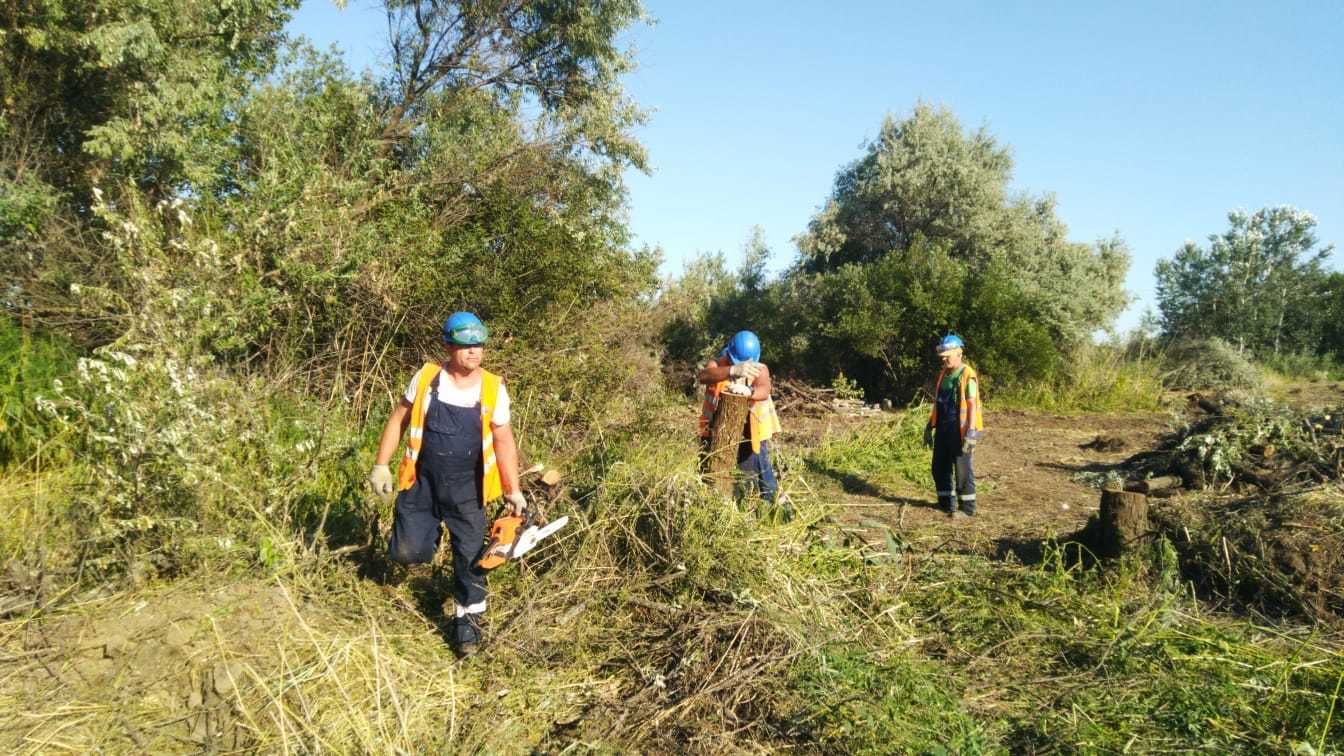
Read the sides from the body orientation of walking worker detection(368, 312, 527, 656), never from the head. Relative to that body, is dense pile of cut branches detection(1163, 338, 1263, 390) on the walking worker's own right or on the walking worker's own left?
on the walking worker's own left

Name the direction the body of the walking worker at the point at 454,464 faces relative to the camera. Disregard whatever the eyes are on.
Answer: toward the camera

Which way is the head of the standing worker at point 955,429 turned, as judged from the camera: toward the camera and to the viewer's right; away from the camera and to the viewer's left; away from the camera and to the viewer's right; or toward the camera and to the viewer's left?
toward the camera and to the viewer's left

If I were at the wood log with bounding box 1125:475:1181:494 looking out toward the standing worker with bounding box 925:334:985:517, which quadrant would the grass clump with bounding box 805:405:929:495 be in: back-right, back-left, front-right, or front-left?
front-right

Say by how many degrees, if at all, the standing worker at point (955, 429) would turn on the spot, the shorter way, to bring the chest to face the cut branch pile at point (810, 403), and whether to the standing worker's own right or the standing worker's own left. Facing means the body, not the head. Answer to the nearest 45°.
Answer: approximately 90° to the standing worker's own right

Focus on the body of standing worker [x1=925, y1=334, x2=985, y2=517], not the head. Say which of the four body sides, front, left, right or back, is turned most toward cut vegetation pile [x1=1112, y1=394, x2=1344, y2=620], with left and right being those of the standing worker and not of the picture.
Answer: left

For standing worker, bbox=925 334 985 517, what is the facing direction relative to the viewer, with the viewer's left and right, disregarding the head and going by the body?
facing the viewer and to the left of the viewer

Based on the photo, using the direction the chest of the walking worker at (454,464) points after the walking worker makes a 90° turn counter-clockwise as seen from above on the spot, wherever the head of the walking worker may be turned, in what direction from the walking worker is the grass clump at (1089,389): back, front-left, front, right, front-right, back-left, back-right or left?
front-left

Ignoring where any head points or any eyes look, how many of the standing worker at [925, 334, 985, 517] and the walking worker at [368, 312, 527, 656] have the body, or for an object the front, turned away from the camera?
0

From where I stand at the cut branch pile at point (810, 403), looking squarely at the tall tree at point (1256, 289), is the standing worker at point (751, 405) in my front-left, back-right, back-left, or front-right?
back-right

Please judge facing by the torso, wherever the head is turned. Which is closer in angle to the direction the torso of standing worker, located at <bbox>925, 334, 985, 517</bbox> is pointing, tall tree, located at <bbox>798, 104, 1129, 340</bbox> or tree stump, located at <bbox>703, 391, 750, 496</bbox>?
the tree stump
